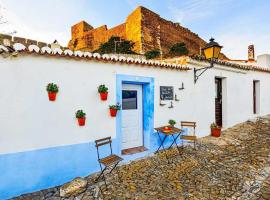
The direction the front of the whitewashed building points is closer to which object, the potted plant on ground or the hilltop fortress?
the potted plant on ground

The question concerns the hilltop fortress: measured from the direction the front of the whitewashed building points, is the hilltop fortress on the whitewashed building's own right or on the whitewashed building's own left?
on the whitewashed building's own left

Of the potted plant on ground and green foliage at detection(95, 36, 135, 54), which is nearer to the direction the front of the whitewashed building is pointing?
the potted plant on ground

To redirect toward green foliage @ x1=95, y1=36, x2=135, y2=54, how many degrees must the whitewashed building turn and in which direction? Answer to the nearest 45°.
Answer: approximately 135° to its left

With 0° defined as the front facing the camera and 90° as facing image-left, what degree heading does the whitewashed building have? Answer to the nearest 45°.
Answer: approximately 315°

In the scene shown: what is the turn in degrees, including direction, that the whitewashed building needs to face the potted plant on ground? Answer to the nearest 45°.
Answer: approximately 90° to its left
